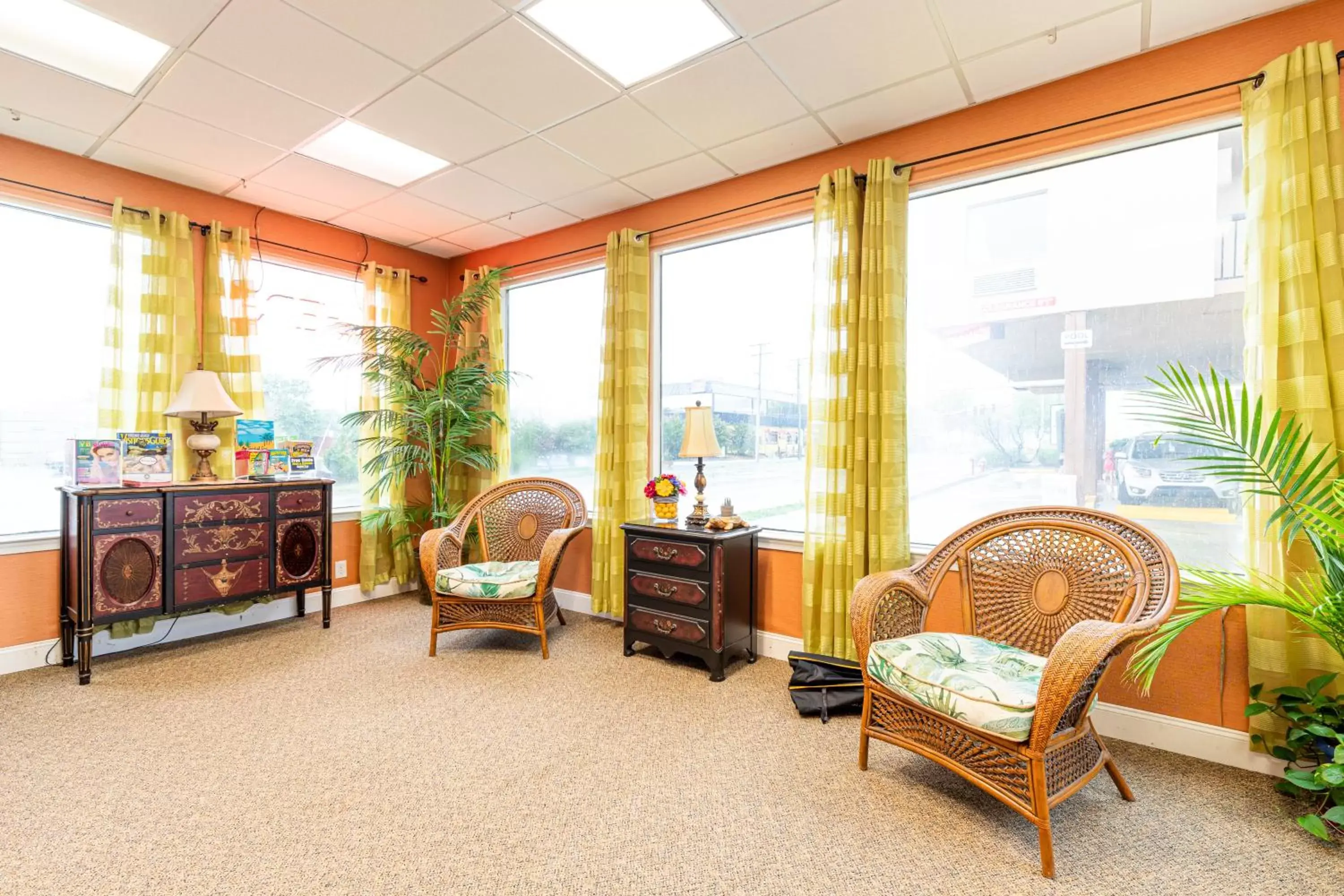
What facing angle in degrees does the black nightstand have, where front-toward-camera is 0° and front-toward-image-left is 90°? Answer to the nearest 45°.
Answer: approximately 45°

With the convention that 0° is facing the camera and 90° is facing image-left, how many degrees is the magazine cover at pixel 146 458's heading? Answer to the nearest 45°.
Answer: approximately 0°

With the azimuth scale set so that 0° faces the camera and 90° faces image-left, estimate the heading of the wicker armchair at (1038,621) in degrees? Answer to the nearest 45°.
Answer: approximately 45°

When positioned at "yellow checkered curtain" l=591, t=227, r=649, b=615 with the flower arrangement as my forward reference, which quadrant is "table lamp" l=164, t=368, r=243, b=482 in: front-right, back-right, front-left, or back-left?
back-right

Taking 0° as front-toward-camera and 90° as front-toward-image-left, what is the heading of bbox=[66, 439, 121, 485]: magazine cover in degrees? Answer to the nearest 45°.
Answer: approximately 0°

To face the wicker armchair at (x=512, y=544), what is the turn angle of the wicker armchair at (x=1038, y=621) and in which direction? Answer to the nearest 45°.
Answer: approximately 45° to its right

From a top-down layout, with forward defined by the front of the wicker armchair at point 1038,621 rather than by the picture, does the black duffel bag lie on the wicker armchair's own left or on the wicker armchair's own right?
on the wicker armchair's own right

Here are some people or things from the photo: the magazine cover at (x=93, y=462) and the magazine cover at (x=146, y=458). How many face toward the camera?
2

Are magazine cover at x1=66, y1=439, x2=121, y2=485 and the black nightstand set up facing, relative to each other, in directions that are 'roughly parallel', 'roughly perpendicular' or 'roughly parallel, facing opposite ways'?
roughly perpendicular
